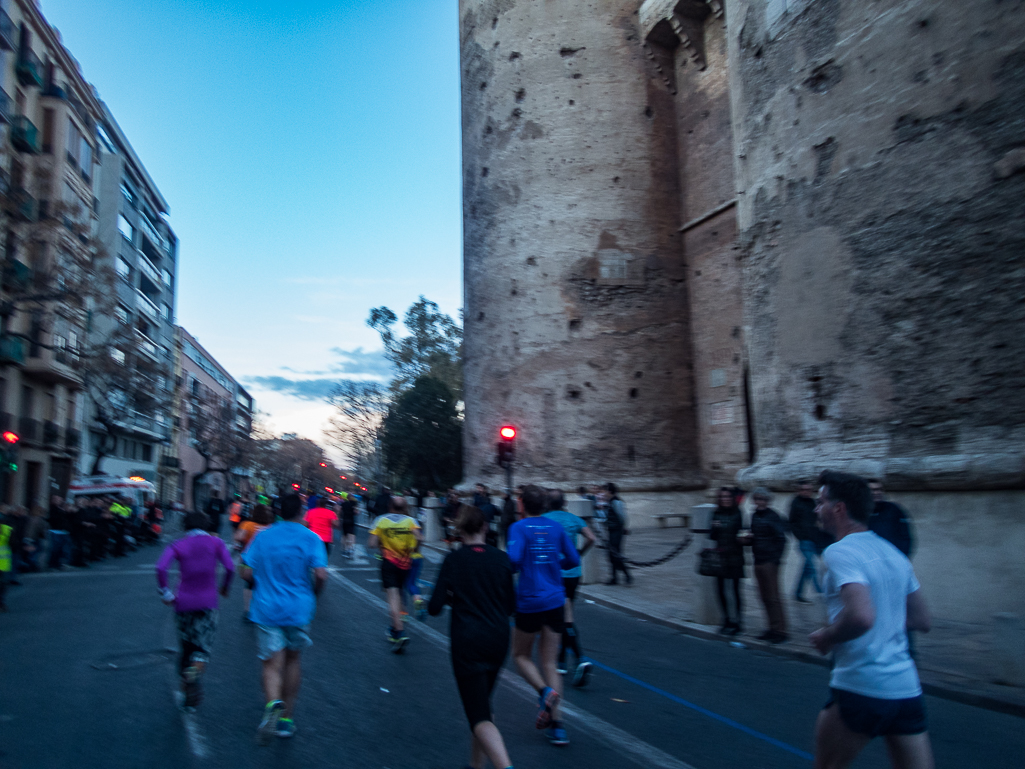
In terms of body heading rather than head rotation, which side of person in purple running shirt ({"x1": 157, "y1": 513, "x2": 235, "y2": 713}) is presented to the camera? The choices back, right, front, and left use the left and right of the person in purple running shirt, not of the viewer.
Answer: back

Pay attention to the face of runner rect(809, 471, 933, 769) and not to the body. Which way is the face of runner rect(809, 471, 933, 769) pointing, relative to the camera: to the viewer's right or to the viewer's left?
to the viewer's left

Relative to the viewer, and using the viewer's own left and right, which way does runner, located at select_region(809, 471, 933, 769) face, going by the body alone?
facing away from the viewer and to the left of the viewer

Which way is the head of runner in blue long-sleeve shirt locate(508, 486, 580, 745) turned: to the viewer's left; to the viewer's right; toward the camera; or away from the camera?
away from the camera

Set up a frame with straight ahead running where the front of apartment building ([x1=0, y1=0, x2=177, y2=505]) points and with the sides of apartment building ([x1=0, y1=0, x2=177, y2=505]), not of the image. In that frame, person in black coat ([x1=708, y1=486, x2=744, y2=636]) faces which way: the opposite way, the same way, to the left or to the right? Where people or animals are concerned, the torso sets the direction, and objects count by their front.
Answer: the opposite way

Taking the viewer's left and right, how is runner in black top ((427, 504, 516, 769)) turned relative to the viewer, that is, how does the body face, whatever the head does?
facing away from the viewer

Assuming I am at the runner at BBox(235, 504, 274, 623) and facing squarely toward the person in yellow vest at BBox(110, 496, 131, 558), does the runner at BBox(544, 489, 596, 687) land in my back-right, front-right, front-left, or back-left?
back-right

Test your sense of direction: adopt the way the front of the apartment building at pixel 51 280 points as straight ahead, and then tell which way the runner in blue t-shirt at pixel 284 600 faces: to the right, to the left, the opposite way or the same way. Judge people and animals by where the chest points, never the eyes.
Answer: to the left

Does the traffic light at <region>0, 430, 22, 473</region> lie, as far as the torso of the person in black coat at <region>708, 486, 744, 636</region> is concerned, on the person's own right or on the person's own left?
on the person's own right

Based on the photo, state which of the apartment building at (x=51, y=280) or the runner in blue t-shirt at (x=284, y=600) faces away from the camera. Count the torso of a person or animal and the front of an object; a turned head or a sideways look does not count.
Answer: the runner in blue t-shirt

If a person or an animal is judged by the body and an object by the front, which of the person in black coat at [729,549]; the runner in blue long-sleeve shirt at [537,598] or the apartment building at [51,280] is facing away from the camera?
the runner in blue long-sleeve shirt

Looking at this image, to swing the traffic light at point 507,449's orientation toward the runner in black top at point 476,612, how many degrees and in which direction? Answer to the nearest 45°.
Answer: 0° — it already faces them

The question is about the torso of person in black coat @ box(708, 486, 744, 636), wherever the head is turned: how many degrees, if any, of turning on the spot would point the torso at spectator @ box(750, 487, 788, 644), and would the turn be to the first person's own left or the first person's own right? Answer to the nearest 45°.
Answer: approximately 90° to the first person's own left

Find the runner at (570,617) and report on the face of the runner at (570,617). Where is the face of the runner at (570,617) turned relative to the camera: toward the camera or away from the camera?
away from the camera

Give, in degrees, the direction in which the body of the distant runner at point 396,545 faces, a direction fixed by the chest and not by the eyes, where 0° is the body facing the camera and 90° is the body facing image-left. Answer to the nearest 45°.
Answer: approximately 180°
